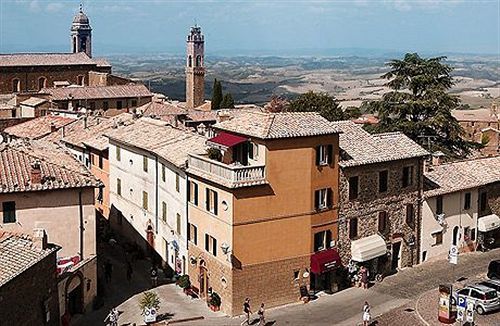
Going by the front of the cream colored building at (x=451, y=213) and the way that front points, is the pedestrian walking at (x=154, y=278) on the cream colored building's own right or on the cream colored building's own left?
on the cream colored building's own right

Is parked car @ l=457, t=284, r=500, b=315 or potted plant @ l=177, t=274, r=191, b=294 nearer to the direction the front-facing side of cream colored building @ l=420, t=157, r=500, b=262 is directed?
the parked car

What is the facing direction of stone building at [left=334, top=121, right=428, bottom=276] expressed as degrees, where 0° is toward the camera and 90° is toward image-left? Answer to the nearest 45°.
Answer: approximately 315°

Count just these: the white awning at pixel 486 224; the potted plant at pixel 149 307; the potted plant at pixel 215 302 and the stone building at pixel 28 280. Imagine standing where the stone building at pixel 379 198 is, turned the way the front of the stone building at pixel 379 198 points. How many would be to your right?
3

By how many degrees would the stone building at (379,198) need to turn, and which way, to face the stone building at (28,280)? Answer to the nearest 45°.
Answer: approximately 90° to its right

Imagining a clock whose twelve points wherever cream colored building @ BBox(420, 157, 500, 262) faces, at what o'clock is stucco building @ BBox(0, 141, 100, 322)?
The stucco building is roughly at 3 o'clock from the cream colored building.
